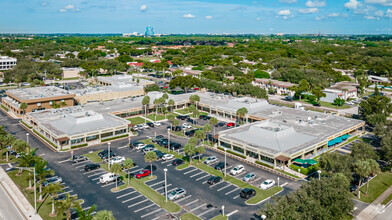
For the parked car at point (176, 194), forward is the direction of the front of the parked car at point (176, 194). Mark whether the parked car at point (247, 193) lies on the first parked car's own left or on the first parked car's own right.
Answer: on the first parked car's own left

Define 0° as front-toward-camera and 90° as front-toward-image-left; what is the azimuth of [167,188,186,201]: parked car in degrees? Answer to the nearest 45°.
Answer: approximately 45°
